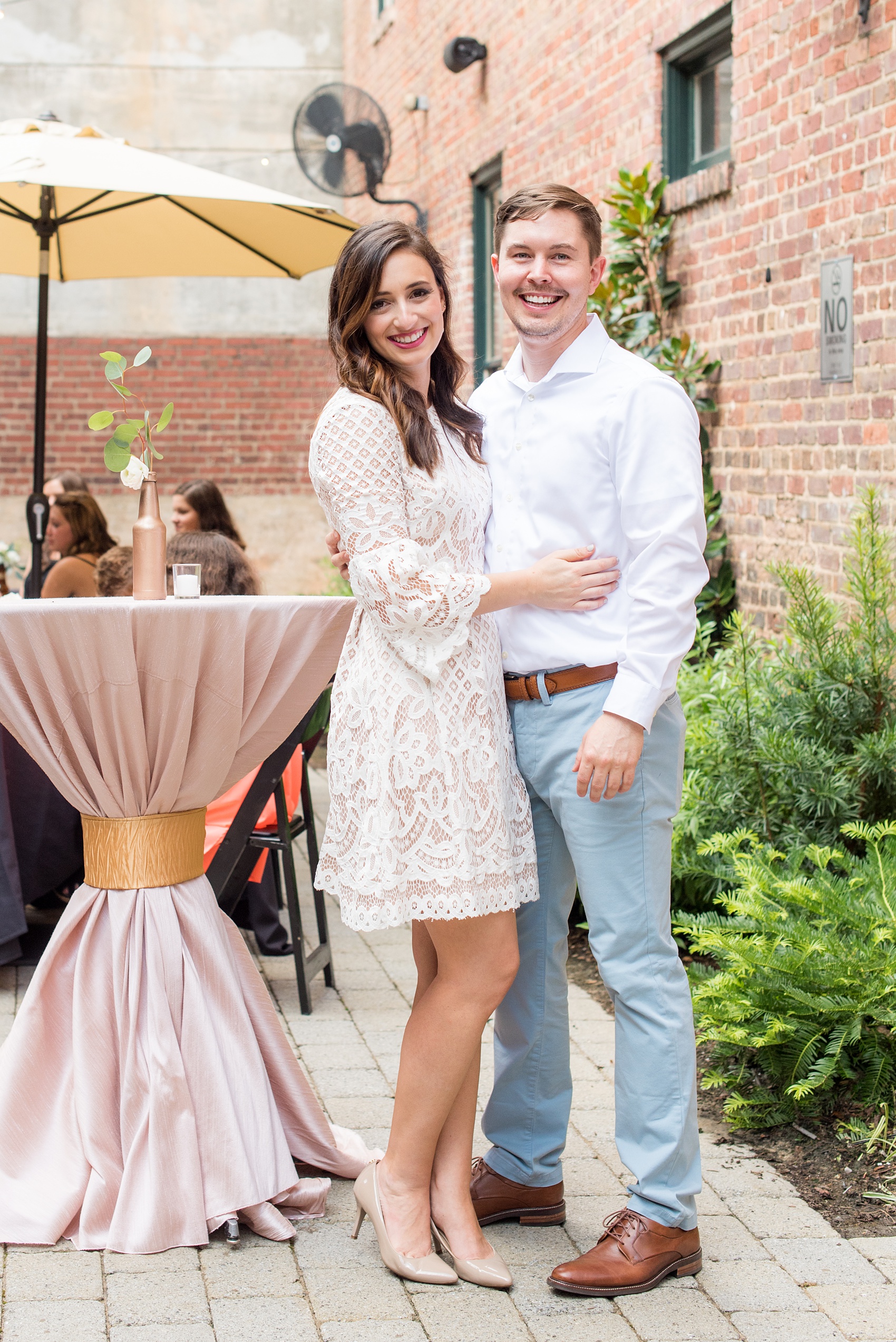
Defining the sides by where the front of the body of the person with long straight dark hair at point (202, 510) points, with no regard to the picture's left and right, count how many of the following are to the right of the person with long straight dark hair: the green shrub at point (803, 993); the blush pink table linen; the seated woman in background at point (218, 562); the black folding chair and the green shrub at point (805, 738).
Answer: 0

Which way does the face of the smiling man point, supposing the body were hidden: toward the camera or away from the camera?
toward the camera

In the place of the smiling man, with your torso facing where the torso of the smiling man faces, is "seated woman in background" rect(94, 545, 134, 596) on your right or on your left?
on your right

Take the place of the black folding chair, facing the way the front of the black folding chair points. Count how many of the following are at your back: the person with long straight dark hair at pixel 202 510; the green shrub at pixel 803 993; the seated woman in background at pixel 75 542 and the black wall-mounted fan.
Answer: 1

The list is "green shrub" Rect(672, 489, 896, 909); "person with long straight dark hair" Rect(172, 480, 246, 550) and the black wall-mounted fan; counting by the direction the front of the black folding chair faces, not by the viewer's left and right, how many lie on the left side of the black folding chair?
0

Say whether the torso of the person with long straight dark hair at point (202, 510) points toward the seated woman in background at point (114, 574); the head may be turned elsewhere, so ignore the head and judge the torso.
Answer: no

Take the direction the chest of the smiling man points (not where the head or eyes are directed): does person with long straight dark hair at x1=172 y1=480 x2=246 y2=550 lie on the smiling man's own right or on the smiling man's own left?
on the smiling man's own right

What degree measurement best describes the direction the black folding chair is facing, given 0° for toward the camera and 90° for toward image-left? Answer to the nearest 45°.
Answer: approximately 135°

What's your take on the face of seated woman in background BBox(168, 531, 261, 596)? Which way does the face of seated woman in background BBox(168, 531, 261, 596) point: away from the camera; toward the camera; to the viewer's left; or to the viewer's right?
away from the camera

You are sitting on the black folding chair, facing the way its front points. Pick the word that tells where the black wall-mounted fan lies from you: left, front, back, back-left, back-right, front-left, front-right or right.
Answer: front-right

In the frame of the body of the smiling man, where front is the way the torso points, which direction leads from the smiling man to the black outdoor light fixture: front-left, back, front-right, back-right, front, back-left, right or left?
back-right
